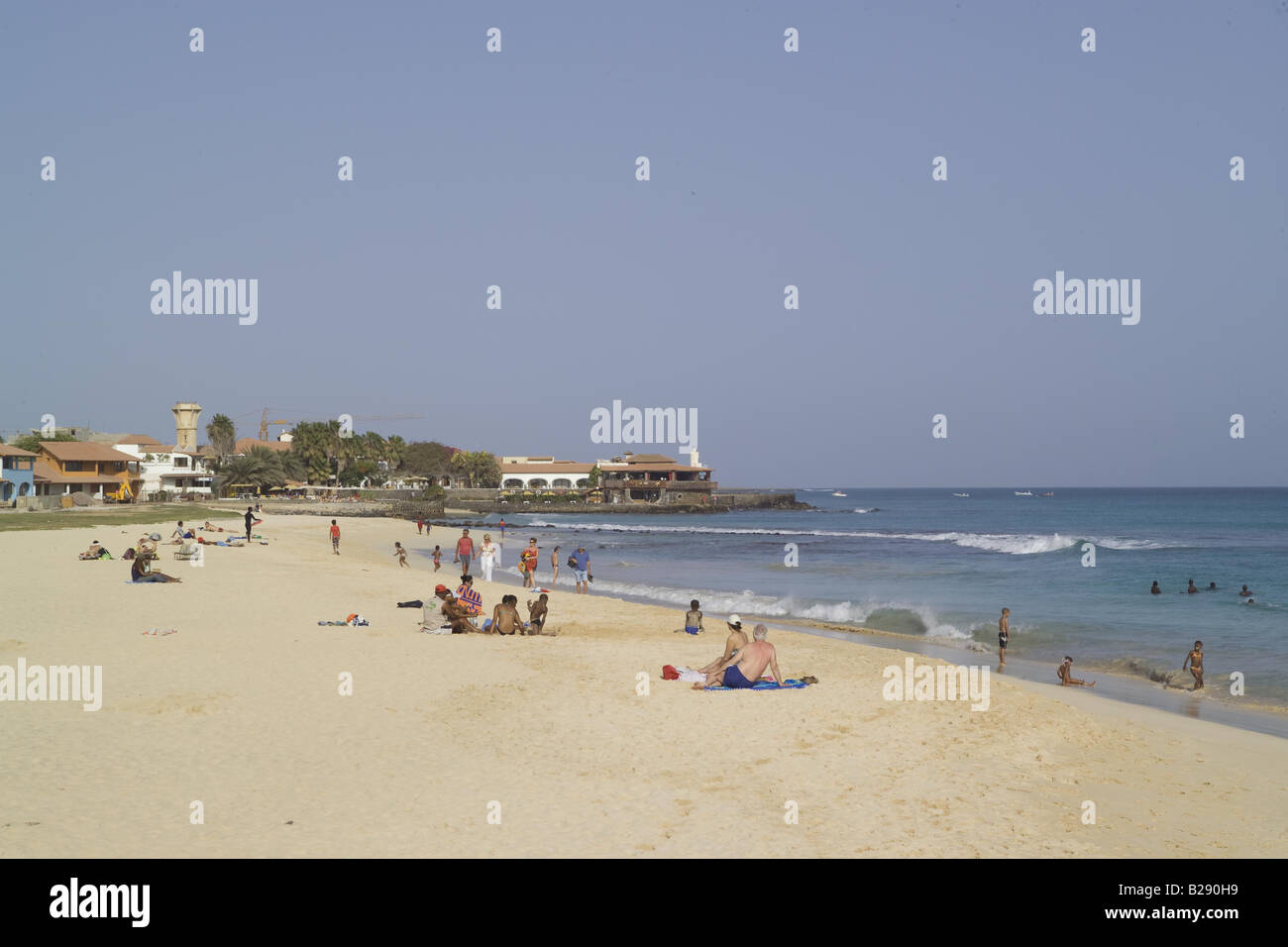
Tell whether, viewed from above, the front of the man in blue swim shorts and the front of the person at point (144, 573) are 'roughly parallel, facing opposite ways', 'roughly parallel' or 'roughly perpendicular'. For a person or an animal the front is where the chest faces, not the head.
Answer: roughly perpendicular

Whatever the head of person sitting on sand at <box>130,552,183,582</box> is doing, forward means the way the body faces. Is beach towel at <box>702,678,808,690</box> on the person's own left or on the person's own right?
on the person's own right

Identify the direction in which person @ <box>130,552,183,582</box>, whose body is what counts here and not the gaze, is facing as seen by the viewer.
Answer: to the viewer's right

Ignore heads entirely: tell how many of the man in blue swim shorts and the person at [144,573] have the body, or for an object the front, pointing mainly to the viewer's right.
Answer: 1

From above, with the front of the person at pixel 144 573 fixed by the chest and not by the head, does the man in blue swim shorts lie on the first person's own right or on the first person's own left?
on the first person's own right

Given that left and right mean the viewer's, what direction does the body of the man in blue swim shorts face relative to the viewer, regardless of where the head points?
facing away from the viewer and to the left of the viewer

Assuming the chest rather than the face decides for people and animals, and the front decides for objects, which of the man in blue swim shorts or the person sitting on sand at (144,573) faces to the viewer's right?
the person sitting on sand

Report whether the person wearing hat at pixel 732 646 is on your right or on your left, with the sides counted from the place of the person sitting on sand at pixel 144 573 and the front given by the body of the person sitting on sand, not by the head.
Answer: on your right
